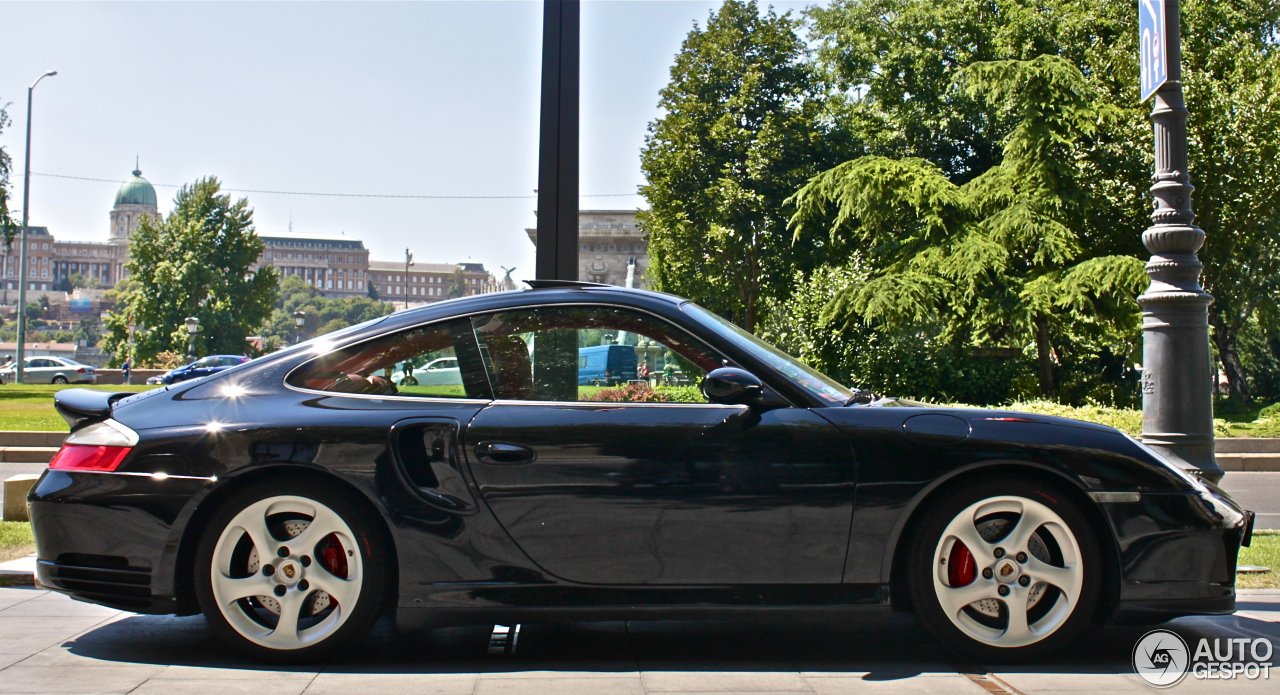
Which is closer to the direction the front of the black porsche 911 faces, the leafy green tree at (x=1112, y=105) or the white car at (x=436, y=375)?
the leafy green tree

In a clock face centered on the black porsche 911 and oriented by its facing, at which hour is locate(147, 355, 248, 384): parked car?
The parked car is roughly at 8 o'clock from the black porsche 911.

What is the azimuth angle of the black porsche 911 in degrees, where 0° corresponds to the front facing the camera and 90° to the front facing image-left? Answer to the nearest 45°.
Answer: approximately 270°

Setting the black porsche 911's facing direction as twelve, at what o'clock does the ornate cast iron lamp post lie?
The ornate cast iron lamp post is roughly at 11 o'clock from the black porsche 911.

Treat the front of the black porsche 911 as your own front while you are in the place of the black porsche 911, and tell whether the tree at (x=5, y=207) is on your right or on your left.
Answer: on your left

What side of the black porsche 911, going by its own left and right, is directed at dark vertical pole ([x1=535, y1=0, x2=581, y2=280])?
left

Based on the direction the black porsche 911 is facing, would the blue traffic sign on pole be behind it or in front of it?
in front

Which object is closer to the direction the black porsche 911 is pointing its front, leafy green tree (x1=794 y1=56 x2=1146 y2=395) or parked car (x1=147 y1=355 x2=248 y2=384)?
the leafy green tree

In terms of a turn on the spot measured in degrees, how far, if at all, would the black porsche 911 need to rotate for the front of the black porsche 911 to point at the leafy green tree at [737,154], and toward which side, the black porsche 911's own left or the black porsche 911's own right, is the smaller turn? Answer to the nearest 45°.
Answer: approximately 90° to the black porsche 911's own left
